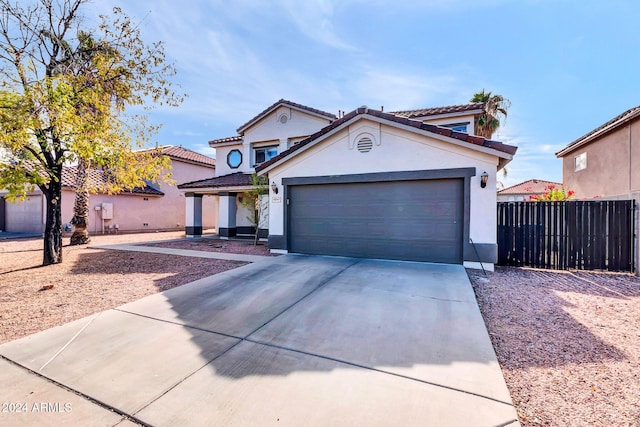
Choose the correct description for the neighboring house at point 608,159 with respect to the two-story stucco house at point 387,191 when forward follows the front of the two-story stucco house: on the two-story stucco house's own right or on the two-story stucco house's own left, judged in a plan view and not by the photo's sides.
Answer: on the two-story stucco house's own left

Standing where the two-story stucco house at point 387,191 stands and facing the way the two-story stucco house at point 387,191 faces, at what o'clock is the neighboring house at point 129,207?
The neighboring house is roughly at 4 o'clock from the two-story stucco house.

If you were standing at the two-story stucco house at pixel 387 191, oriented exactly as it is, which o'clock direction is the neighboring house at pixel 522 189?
The neighboring house is roughly at 7 o'clock from the two-story stucco house.

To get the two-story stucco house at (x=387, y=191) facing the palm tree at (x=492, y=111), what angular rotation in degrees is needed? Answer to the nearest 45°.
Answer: approximately 135° to its left

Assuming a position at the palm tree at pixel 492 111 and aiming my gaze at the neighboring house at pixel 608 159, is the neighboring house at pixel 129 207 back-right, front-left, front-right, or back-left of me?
back-right

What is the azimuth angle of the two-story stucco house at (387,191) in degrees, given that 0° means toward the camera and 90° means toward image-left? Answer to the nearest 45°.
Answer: approximately 0°
